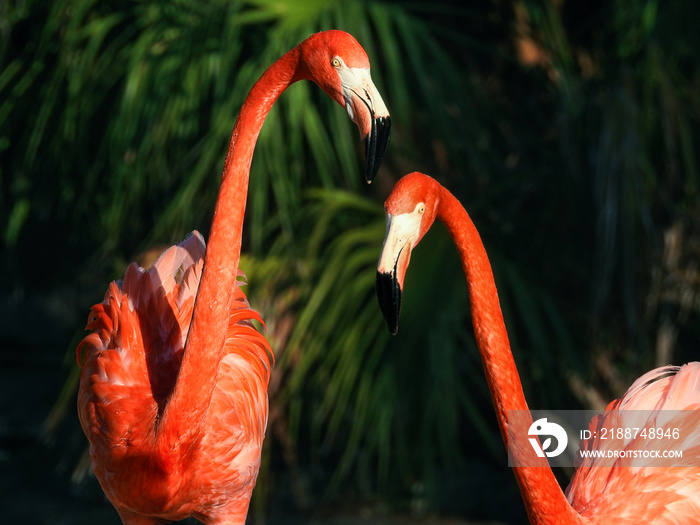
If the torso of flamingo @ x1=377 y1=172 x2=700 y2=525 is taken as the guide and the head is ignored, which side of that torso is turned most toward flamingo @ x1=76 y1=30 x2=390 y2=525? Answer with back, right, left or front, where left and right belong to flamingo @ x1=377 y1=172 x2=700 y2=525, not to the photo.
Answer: front

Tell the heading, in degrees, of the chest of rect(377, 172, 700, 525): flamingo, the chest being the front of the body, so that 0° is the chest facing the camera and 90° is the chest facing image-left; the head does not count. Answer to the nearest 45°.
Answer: approximately 90°

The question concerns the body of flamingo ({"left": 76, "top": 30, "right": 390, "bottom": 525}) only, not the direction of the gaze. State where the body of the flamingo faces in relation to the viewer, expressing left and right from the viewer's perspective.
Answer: facing the viewer

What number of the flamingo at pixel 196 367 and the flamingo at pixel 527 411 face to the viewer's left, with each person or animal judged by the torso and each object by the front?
1

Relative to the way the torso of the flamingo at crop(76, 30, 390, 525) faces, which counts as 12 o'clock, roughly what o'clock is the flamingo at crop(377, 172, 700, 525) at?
the flamingo at crop(377, 172, 700, 525) is roughly at 10 o'clock from the flamingo at crop(76, 30, 390, 525).

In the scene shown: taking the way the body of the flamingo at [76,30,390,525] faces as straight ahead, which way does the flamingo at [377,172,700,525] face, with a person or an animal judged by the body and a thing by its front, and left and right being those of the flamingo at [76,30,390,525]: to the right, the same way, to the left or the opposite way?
to the right
